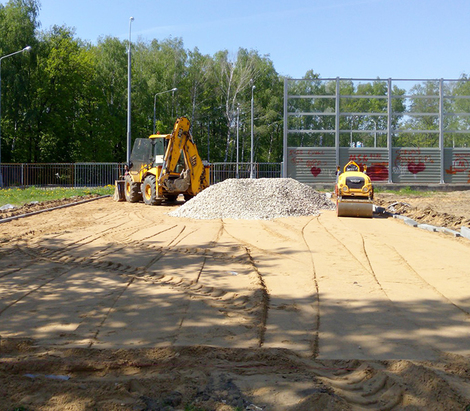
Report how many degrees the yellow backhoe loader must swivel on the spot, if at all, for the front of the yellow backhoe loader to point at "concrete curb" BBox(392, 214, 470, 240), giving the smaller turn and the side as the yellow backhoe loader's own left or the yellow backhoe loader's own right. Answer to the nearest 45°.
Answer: approximately 180°

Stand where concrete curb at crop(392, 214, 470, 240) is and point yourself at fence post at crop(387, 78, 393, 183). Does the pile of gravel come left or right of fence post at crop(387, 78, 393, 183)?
left

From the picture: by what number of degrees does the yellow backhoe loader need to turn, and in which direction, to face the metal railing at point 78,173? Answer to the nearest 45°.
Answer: approximately 45° to its right

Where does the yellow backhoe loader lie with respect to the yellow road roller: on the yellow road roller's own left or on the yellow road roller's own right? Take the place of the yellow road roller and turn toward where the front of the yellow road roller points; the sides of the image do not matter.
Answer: on the yellow road roller's own right

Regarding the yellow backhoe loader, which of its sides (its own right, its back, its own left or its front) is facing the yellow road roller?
back

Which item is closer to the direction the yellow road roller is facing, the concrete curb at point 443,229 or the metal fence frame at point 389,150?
the concrete curb

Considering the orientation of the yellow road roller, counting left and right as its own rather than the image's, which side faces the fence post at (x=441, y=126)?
back

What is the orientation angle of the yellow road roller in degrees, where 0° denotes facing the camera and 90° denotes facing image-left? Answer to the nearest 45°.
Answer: approximately 0°

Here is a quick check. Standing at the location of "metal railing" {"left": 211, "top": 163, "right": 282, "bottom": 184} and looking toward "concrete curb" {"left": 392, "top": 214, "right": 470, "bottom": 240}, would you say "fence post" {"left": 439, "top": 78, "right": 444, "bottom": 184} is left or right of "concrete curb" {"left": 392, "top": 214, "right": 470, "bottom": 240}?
left

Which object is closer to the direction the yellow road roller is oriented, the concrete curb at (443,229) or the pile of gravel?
the concrete curb

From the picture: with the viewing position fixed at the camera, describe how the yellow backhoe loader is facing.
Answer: facing away from the viewer and to the left of the viewer

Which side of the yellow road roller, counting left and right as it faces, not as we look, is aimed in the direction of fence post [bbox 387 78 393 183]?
back
